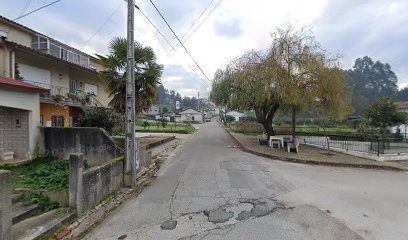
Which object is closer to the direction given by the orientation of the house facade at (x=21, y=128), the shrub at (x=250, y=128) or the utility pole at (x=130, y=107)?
the utility pole

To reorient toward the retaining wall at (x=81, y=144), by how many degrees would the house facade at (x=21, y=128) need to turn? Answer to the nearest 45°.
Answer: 0° — it already faces it

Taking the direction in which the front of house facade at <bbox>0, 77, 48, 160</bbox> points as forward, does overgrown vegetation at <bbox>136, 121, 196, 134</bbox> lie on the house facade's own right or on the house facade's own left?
on the house facade's own left

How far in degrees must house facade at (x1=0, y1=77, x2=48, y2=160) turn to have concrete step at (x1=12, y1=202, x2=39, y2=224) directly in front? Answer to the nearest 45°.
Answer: approximately 45° to its right

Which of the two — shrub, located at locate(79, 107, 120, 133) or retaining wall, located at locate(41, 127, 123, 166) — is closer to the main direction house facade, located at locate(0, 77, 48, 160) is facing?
the retaining wall

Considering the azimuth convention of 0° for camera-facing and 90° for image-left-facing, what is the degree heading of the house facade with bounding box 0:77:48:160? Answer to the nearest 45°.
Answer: approximately 315°

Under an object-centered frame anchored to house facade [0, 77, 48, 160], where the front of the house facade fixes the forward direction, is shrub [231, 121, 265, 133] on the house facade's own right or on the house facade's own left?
on the house facade's own left

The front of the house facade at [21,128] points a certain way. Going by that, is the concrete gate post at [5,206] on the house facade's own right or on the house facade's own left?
on the house facade's own right

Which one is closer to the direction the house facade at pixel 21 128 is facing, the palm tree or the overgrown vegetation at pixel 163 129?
the palm tree

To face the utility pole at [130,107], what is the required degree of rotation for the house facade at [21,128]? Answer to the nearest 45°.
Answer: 0° — it already faces it

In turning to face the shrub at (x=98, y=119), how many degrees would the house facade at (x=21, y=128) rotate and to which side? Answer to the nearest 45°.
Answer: approximately 45° to its left
